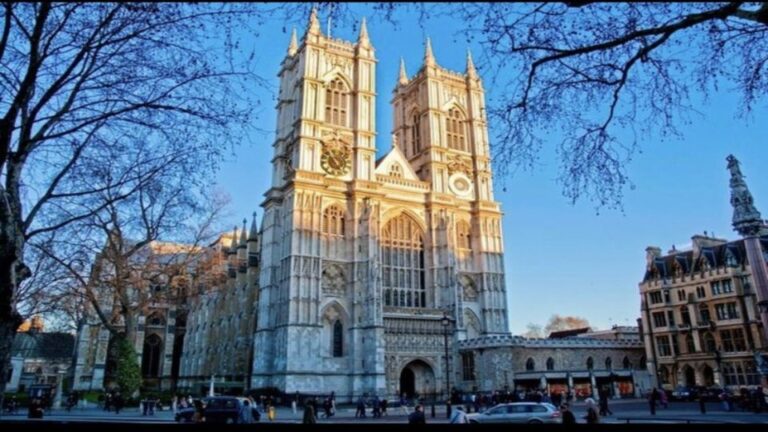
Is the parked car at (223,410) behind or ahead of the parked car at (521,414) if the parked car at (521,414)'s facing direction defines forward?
ahead

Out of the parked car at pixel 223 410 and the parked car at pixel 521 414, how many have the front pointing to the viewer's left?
2

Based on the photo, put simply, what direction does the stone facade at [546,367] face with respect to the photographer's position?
facing the viewer

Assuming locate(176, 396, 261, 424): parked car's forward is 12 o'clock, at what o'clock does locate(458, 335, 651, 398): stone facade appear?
The stone facade is roughly at 5 o'clock from the parked car.

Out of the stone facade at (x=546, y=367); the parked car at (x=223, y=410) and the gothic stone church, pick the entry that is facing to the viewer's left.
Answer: the parked car

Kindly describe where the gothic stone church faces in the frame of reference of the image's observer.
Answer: facing the viewer and to the right of the viewer

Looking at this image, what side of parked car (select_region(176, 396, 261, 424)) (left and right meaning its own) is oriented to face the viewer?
left

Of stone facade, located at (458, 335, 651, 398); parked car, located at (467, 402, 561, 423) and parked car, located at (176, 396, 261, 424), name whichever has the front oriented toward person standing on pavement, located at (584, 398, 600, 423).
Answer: the stone facade

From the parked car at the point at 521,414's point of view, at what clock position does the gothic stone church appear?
The gothic stone church is roughly at 2 o'clock from the parked car.

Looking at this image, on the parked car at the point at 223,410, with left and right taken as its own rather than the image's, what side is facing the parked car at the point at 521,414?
back

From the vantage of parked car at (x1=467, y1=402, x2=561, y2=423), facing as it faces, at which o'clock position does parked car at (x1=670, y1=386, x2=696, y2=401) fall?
parked car at (x1=670, y1=386, x2=696, y2=401) is roughly at 4 o'clock from parked car at (x1=467, y1=402, x2=561, y2=423).

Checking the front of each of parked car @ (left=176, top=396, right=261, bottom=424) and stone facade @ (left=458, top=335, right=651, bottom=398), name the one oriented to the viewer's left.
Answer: the parked car

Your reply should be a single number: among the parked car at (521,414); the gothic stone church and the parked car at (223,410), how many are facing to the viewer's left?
2

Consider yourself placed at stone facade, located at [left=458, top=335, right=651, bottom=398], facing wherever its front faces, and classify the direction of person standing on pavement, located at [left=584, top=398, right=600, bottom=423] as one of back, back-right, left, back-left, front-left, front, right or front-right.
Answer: front

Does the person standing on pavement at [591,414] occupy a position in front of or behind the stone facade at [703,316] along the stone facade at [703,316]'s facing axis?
in front

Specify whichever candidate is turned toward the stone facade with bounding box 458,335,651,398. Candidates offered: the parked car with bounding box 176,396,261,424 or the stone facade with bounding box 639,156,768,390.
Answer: the stone facade with bounding box 639,156,768,390

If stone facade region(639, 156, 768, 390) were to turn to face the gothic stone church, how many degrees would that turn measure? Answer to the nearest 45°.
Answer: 0° — it already faces it
